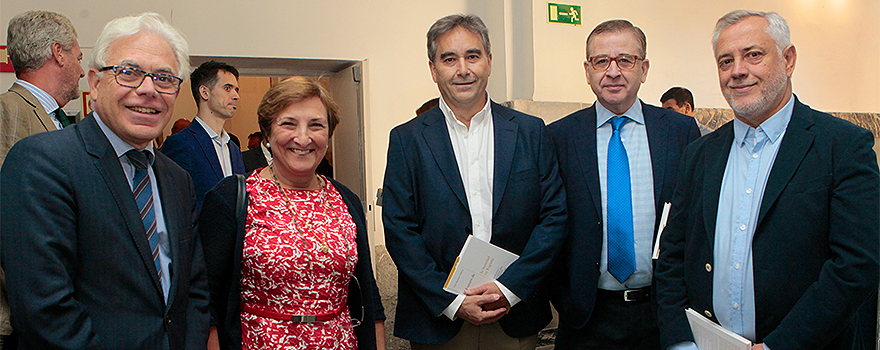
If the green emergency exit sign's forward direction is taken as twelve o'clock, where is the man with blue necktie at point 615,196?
The man with blue necktie is roughly at 12 o'clock from the green emergency exit sign.

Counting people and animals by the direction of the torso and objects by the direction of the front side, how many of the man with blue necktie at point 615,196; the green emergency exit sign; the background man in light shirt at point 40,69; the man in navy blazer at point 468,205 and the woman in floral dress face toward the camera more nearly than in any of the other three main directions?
4

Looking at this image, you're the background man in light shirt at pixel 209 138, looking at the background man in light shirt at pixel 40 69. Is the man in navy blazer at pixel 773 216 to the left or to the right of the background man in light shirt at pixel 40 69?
left

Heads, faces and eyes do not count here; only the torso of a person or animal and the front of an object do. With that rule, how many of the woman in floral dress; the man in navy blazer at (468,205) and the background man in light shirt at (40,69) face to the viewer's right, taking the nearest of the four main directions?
1

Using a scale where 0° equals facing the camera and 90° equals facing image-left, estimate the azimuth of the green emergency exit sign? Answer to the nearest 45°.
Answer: approximately 0°

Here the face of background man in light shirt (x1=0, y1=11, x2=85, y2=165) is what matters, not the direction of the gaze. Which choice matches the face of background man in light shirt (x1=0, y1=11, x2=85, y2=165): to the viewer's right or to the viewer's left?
to the viewer's right

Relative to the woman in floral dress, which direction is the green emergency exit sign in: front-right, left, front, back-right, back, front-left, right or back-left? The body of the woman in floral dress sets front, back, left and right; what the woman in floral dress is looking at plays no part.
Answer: back-left

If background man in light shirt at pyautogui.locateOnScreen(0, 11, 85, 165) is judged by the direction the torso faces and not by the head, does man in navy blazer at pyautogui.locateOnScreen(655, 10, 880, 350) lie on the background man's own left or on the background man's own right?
on the background man's own right

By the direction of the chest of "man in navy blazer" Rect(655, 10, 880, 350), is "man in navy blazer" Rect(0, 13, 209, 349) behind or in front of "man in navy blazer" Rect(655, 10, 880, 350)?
in front

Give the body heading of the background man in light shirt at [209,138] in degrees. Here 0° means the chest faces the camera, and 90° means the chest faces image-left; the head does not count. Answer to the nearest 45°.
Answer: approximately 315°

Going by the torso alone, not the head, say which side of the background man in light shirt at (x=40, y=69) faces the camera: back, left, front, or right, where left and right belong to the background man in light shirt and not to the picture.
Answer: right

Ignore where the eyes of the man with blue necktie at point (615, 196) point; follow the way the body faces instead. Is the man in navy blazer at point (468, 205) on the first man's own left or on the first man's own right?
on the first man's own right
